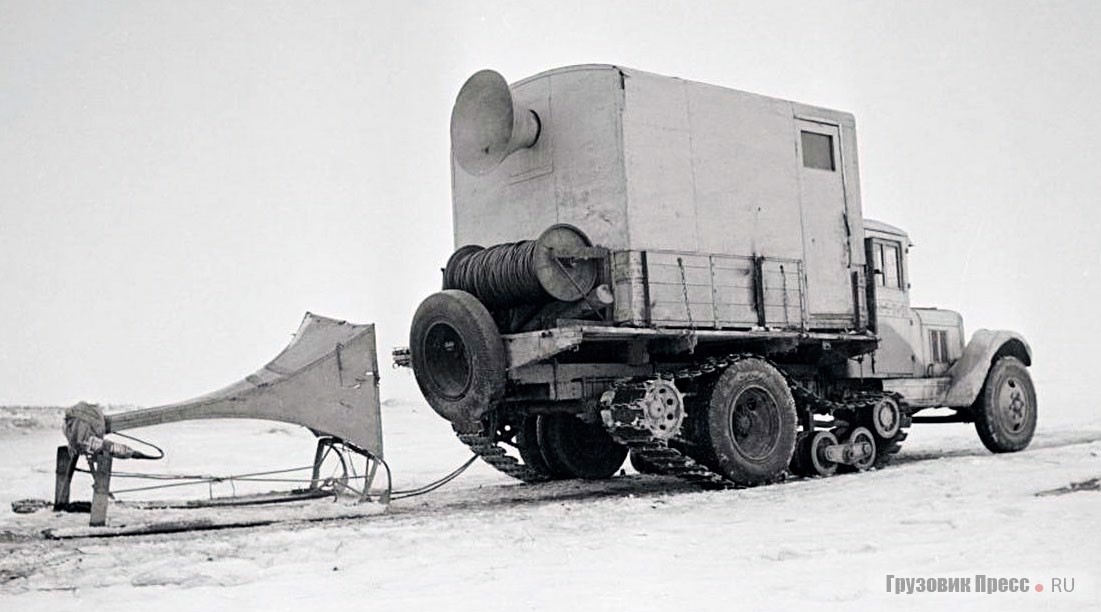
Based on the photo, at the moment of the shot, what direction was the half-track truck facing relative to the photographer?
facing away from the viewer and to the right of the viewer

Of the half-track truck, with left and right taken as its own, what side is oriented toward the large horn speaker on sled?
back
